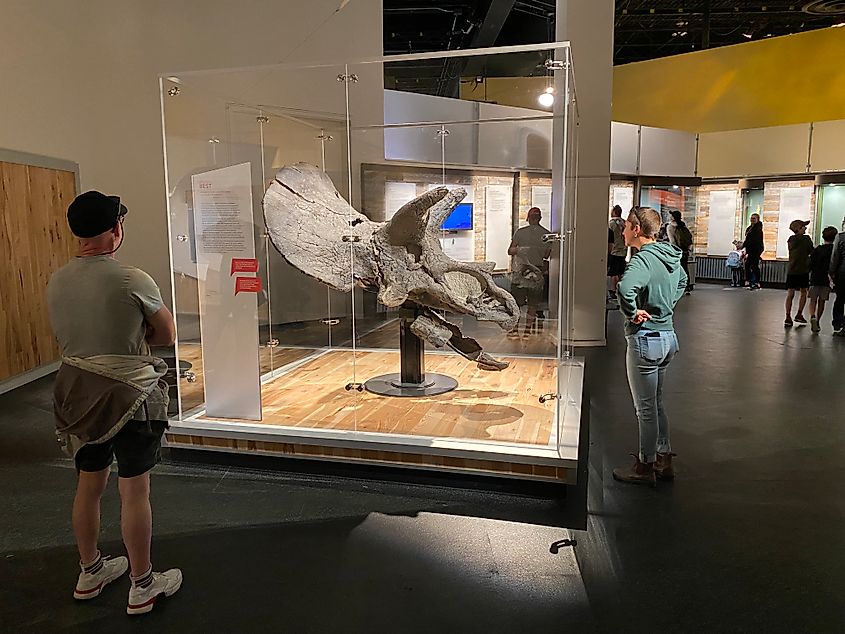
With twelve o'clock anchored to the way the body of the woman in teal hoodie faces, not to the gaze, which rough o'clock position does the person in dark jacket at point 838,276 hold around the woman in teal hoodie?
The person in dark jacket is roughly at 2 o'clock from the woman in teal hoodie.

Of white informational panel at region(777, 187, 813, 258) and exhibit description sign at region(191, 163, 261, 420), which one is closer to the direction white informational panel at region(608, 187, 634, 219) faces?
the exhibit description sign

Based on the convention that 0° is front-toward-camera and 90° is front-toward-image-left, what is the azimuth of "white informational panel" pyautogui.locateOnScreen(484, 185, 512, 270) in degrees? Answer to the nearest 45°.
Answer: approximately 0°

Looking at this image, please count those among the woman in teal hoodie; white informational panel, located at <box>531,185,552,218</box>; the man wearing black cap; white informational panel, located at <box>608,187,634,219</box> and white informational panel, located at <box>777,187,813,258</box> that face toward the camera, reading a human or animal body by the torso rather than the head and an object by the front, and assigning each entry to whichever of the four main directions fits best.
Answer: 3

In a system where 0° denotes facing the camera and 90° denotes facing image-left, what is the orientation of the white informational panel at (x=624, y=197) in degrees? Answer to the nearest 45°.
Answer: approximately 0°

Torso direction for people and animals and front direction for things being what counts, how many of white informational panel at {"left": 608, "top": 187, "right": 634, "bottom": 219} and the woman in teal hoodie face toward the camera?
1

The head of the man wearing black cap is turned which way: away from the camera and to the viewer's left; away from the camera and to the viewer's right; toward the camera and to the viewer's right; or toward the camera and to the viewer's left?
away from the camera and to the viewer's right

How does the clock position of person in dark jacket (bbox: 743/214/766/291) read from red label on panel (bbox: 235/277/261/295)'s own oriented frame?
The person in dark jacket is roughly at 8 o'clock from the red label on panel.

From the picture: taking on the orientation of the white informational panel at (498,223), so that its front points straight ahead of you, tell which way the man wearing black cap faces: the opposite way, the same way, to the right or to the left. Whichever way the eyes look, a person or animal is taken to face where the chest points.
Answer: the opposite way

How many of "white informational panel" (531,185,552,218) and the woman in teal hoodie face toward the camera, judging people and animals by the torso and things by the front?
1

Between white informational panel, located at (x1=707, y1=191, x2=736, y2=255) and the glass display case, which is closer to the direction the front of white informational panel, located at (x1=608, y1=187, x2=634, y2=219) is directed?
the glass display case

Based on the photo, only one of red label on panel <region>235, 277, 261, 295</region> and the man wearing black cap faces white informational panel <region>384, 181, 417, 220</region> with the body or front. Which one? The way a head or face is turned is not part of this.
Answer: the man wearing black cap

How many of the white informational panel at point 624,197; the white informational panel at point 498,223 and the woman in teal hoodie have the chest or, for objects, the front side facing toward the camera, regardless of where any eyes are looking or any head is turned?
2

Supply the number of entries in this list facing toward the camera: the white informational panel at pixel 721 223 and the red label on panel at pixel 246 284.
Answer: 2

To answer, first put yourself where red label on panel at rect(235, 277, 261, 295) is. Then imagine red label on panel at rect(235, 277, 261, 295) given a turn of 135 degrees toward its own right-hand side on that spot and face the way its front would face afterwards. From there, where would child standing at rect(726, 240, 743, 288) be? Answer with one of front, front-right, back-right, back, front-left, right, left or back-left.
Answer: right
